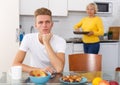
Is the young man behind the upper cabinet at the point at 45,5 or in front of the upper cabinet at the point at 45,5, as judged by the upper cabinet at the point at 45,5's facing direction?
in front

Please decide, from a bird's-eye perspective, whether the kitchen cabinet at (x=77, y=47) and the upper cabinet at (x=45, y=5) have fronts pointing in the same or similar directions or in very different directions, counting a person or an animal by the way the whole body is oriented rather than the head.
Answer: same or similar directions

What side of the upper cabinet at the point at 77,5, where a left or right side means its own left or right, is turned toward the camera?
front

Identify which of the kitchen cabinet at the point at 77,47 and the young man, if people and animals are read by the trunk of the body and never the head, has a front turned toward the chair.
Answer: the kitchen cabinet

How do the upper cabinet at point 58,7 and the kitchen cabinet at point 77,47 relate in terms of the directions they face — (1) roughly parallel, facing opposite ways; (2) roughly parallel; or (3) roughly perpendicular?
roughly parallel

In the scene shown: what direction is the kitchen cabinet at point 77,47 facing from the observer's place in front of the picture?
facing the viewer

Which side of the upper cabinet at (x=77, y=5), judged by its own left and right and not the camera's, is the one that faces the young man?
front

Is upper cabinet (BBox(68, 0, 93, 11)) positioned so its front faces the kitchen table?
yes

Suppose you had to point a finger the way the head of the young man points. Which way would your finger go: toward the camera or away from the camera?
toward the camera
